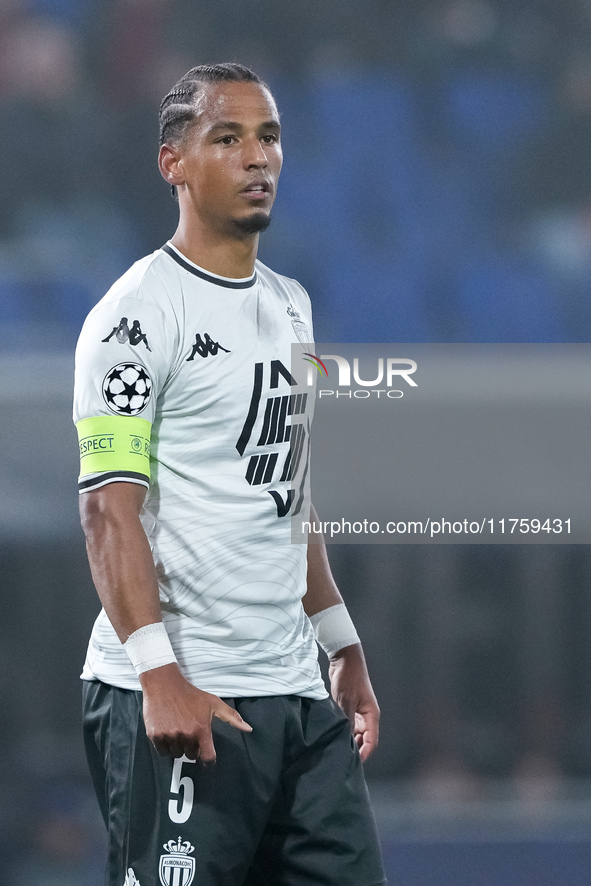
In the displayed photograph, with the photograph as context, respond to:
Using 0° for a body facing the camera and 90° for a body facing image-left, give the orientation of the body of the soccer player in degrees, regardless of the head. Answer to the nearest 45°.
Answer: approximately 315°

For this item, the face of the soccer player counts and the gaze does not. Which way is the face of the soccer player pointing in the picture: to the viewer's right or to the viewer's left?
to the viewer's right
